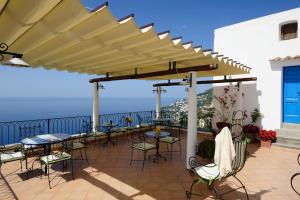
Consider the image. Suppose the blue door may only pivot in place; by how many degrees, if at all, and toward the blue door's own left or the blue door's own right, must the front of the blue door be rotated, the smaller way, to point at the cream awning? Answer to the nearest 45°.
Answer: approximately 45° to the blue door's own right

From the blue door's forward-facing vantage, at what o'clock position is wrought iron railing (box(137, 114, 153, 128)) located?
The wrought iron railing is roughly at 1 o'clock from the blue door.

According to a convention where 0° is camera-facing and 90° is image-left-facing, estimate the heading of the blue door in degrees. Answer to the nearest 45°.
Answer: approximately 45°

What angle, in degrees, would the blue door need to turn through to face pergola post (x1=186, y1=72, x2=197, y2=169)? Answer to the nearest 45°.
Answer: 0° — it already faces it
